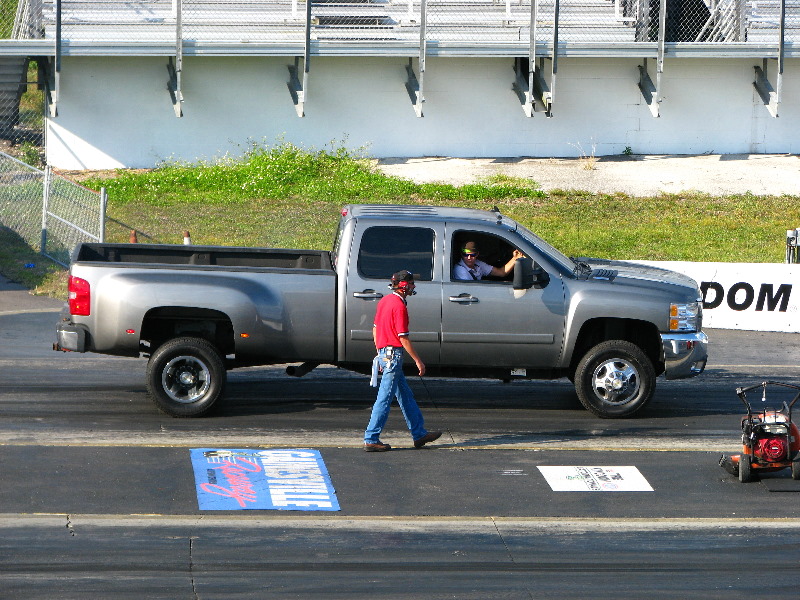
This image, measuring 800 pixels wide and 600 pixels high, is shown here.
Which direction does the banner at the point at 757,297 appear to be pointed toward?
toward the camera

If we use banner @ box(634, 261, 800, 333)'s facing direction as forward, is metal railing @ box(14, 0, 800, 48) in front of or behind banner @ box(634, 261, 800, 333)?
behind

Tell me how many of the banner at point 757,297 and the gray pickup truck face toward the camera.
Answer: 1

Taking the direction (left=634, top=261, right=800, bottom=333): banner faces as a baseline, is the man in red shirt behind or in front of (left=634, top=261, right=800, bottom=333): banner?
in front

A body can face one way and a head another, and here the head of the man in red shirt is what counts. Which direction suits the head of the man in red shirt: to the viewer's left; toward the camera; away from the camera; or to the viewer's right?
to the viewer's right

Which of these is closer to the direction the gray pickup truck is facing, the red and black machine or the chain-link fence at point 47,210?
the red and black machine

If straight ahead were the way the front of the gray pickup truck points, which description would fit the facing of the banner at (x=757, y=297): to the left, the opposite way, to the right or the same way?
to the right

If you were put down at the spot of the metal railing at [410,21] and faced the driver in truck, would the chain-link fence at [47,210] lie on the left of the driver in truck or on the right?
right

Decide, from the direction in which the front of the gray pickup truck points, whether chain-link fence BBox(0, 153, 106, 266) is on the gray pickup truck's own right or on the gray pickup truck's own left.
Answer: on the gray pickup truck's own left

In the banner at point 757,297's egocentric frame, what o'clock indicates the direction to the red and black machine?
The red and black machine is roughly at 12 o'clock from the banner.

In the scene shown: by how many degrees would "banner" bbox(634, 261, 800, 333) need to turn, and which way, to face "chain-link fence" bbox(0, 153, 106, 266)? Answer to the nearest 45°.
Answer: approximately 90° to its right

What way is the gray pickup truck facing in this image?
to the viewer's right

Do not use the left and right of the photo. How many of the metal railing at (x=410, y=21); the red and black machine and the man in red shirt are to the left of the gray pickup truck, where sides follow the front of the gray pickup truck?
1

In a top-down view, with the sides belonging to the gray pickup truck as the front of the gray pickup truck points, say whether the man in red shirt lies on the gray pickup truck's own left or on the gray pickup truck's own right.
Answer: on the gray pickup truck's own right

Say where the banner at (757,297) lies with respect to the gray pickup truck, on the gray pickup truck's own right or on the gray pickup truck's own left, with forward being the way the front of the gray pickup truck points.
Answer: on the gray pickup truck's own left

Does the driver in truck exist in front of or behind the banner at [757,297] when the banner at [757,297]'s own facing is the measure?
in front
